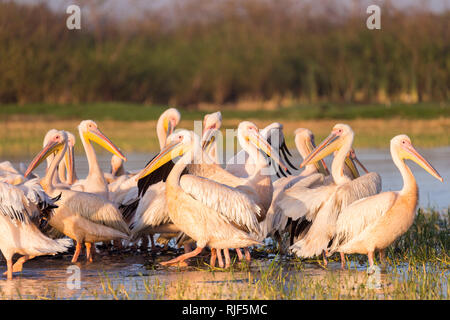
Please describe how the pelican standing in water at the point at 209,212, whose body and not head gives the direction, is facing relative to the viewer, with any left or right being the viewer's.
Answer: facing to the left of the viewer

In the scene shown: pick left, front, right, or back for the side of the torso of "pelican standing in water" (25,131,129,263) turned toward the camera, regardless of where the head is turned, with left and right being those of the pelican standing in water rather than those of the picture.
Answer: left

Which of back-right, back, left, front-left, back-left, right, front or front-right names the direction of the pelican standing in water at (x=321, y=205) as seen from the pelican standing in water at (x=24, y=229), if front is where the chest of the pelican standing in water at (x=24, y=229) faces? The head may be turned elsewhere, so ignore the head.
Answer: back

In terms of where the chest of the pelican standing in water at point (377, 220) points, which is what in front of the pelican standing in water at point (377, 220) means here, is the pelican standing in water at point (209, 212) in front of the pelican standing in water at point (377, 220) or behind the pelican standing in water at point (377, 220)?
behind

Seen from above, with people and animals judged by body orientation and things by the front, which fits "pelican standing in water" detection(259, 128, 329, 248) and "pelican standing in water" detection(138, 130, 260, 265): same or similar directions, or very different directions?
very different directions

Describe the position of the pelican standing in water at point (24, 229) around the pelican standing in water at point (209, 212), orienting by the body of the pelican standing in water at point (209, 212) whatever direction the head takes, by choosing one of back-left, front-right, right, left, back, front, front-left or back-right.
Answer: front

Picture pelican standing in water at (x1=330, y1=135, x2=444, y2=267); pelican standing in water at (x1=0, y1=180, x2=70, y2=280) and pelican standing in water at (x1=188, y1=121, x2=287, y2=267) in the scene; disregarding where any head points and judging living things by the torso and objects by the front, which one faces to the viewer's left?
pelican standing in water at (x1=0, y1=180, x2=70, y2=280)

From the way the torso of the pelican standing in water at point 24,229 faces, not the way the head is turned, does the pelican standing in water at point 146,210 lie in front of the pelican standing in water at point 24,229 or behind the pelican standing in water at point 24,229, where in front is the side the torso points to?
behind
